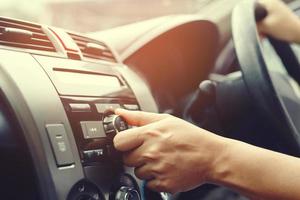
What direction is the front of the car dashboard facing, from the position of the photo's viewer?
facing the viewer and to the right of the viewer
